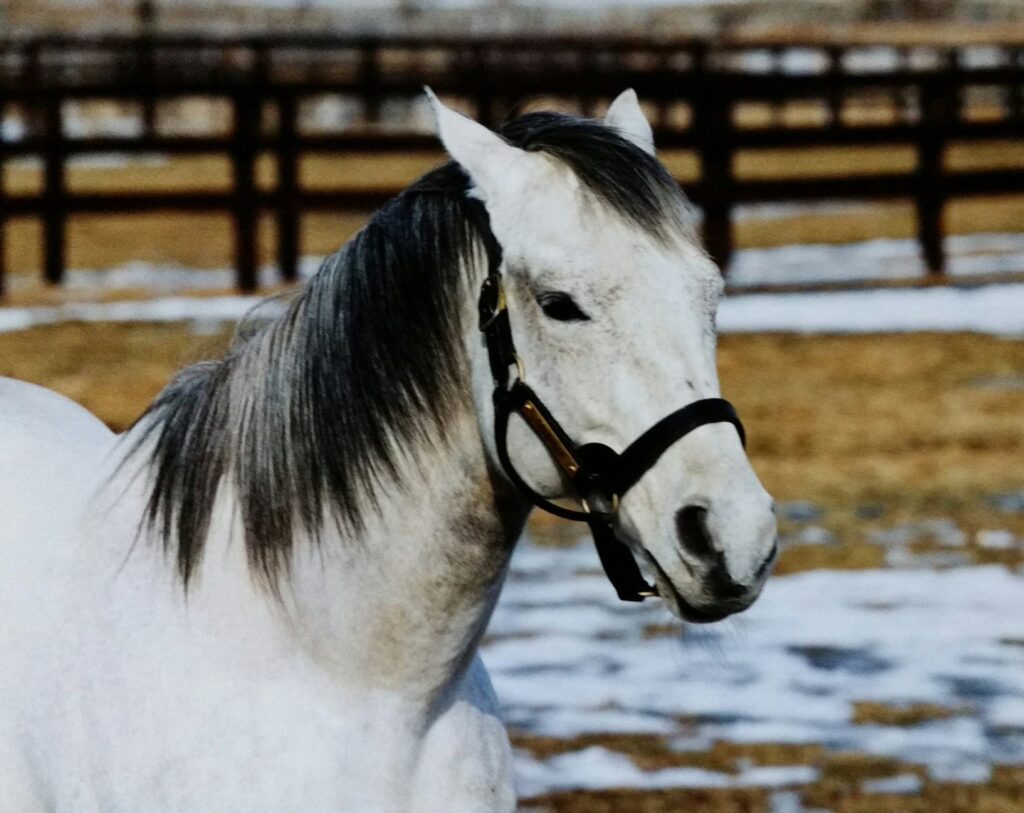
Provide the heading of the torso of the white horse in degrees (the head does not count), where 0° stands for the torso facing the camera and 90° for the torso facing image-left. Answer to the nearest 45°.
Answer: approximately 315°

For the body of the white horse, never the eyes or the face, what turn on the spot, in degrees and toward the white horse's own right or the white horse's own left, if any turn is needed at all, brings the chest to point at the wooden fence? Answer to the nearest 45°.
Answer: approximately 135° to the white horse's own left
